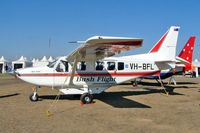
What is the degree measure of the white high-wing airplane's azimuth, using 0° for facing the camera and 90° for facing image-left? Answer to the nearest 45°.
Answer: approximately 90°
